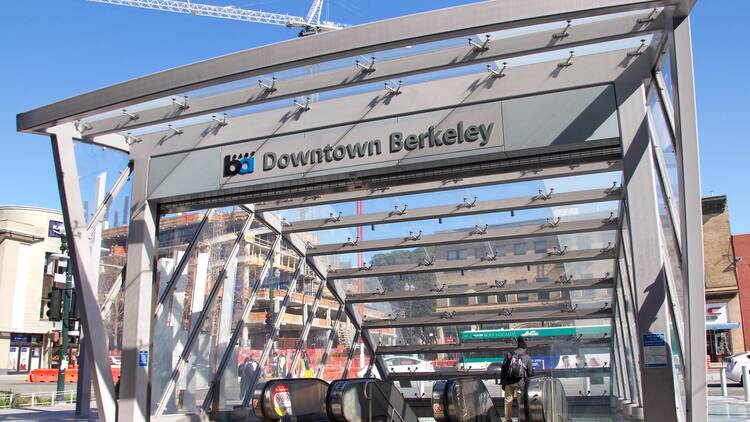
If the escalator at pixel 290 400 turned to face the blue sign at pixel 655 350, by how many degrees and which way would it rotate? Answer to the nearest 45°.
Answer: approximately 90° to its left

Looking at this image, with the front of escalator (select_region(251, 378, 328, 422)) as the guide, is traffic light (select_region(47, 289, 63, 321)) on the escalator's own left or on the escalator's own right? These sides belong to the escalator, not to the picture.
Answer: on the escalator's own right

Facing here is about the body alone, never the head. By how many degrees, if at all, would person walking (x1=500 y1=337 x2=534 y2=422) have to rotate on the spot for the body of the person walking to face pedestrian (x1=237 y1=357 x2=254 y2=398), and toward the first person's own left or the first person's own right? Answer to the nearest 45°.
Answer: approximately 45° to the first person's own left

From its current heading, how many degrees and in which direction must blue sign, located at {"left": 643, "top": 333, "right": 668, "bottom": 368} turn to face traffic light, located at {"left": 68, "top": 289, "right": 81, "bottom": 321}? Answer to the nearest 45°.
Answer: approximately 90° to its right

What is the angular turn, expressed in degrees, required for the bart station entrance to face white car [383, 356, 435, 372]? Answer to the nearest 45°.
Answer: approximately 135° to its right

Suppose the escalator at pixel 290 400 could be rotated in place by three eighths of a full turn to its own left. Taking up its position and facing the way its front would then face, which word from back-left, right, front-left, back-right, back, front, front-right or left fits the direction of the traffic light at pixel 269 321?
left

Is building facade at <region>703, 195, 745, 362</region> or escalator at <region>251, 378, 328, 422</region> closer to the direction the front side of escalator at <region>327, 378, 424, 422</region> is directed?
the escalator

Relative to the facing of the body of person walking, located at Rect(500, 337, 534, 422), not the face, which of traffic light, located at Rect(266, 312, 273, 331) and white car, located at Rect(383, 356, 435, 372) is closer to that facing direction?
the white car

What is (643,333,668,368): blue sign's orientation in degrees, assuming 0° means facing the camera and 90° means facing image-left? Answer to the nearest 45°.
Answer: approximately 0°

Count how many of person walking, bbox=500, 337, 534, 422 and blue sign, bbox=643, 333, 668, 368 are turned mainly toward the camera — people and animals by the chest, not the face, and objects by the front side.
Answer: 1

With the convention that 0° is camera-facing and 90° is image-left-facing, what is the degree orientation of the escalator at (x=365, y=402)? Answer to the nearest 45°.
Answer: approximately 45°

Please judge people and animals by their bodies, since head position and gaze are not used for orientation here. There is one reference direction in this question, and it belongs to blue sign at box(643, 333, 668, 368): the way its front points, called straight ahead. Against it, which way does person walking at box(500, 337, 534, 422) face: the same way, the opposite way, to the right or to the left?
the opposite way

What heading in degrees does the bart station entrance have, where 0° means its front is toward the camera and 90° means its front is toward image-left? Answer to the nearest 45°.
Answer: approximately 45°

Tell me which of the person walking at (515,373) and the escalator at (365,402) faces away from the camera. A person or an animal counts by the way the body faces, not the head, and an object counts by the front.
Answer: the person walking

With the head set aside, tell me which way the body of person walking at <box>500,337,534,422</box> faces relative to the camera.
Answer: away from the camera

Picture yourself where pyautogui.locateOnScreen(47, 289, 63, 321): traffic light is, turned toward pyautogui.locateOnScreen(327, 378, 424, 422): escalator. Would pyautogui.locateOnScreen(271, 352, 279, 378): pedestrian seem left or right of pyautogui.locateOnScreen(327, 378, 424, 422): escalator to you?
left
